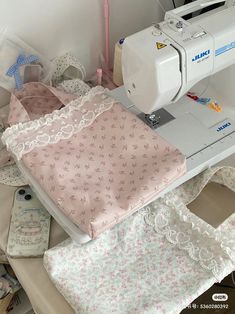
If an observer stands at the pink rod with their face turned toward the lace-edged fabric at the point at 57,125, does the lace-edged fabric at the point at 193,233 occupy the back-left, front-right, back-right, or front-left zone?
front-left

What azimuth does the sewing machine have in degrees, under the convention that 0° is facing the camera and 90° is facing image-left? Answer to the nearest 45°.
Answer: approximately 315°

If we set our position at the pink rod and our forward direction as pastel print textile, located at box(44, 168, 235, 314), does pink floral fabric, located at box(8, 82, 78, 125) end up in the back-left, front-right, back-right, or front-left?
front-right
